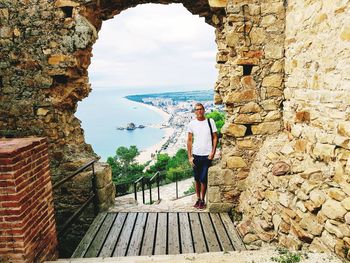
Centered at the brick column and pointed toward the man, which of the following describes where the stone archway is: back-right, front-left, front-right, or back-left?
front-left

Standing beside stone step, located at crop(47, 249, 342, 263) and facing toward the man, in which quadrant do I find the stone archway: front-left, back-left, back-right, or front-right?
front-left

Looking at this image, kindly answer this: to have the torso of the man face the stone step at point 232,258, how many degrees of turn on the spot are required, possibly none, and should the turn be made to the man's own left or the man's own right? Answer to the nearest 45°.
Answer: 0° — they already face it

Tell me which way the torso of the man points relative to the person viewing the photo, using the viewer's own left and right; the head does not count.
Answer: facing the viewer

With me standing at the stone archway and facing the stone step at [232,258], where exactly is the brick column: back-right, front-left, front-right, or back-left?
front-right

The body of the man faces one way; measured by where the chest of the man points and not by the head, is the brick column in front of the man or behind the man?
in front

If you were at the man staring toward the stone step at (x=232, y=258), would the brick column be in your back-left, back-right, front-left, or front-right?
front-right
